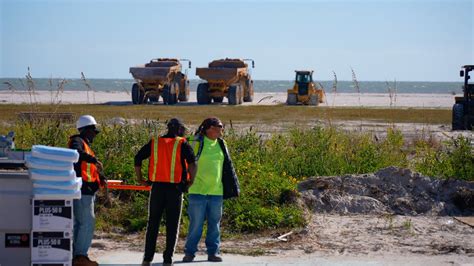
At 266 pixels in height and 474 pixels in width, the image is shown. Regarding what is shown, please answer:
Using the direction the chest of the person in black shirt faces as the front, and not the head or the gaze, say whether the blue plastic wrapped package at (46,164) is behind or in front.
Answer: behind

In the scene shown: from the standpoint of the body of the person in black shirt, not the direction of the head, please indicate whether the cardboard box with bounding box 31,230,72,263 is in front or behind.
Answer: behind

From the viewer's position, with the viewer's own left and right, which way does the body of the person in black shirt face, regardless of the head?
facing away from the viewer and to the right of the viewer

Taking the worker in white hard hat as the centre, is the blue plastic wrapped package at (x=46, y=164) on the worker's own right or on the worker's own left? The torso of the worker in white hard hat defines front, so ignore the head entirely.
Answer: on the worker's own right

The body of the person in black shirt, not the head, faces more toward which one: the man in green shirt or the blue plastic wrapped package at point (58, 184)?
the man in green shirt

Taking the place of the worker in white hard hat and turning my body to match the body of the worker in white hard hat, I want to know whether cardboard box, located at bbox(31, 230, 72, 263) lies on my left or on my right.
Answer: on my right

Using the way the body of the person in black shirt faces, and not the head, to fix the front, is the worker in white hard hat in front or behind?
behind

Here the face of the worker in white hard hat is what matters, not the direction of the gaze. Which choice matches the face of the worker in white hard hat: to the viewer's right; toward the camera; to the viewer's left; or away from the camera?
to the viewer's right

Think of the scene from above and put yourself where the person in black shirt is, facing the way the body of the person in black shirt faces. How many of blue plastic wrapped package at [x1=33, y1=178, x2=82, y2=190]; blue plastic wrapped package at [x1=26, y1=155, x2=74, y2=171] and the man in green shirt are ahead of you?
1

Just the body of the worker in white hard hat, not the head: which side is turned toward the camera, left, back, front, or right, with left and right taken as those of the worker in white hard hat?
right
